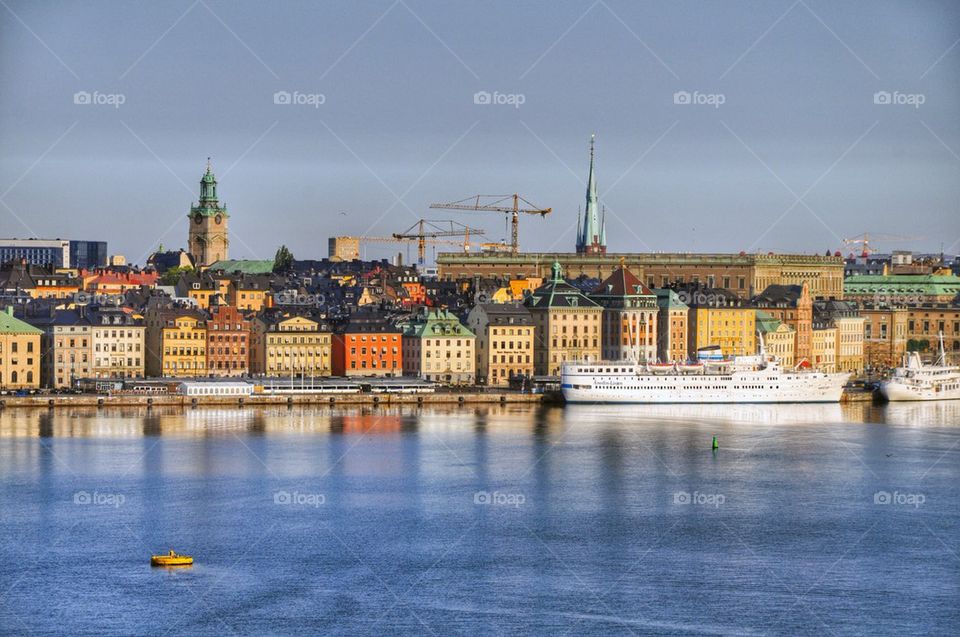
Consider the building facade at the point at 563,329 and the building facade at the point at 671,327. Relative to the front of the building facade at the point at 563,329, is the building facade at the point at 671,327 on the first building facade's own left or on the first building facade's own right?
on the first building facade's own left

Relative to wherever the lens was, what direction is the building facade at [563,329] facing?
facing the viewer

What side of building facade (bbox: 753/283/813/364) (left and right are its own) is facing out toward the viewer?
front

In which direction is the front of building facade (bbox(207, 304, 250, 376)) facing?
toward the camera

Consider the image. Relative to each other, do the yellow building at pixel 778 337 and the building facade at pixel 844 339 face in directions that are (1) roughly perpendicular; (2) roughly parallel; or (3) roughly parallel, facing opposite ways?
roughly parallel

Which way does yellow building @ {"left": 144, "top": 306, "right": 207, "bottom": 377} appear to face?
toward the camera

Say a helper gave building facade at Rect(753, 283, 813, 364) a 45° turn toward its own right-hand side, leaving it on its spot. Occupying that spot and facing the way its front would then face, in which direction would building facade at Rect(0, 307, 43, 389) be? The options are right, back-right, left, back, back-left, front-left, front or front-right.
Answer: front

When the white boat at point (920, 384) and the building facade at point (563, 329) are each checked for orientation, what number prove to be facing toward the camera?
1

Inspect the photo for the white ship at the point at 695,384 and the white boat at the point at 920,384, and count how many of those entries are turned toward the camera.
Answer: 0

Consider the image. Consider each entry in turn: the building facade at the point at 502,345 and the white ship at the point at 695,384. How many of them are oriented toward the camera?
1

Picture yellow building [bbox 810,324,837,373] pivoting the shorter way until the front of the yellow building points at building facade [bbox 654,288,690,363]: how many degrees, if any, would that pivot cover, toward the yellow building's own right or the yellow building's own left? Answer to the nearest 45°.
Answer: approximately 45° to the yellow building's own right

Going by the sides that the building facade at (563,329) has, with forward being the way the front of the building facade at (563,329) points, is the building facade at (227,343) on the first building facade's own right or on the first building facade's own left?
on the first building facade's own right

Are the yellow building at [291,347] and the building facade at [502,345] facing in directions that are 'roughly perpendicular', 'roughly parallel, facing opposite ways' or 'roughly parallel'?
roughly parallel

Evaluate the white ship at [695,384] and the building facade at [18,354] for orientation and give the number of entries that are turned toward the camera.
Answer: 1

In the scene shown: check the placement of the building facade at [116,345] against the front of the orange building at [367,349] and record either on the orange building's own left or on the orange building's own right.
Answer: on the orange building's own right

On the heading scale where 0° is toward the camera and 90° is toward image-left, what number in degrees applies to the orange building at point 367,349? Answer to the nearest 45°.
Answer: approximately 0°
